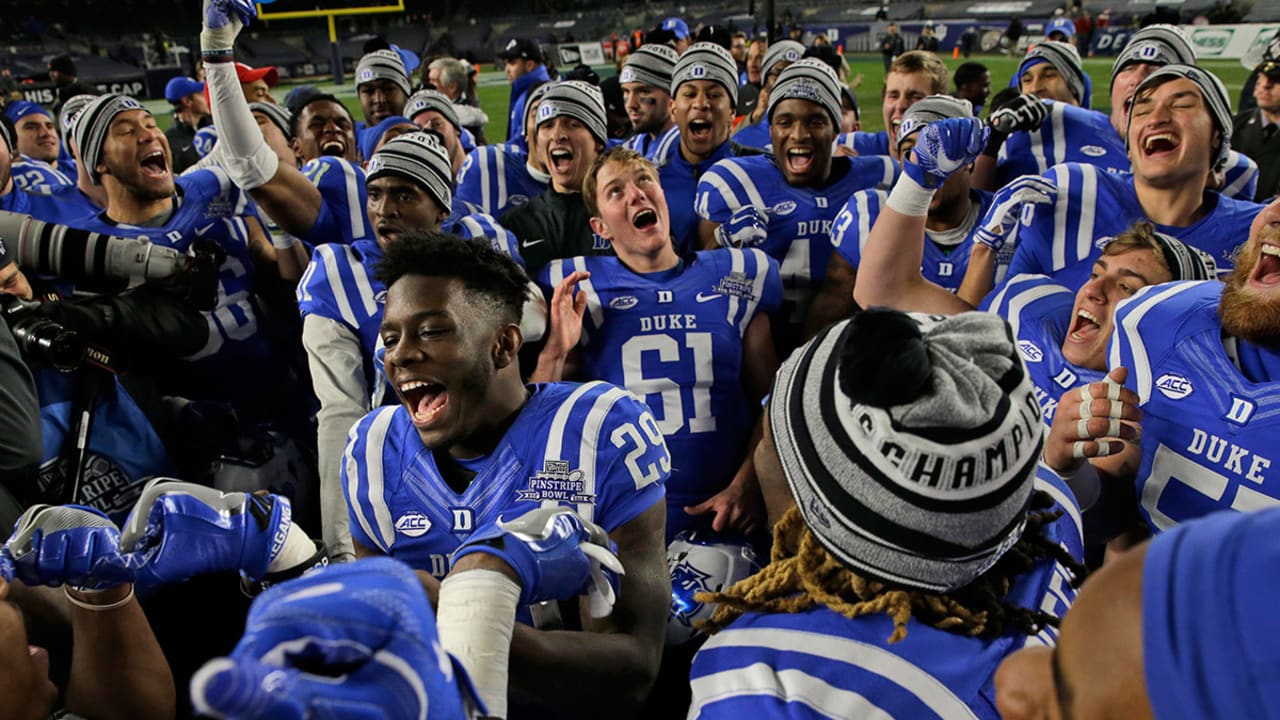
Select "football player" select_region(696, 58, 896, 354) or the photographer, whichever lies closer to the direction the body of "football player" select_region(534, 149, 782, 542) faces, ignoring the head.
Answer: the photographer

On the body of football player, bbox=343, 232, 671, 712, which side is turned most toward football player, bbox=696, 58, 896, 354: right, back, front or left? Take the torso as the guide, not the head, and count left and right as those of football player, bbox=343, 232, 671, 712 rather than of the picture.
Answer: back

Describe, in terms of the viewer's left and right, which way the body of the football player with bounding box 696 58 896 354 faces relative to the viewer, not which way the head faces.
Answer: facing the viewer

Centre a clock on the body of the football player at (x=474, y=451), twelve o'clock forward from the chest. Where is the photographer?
The photographer is roughly at 3 o'clock from the football player.

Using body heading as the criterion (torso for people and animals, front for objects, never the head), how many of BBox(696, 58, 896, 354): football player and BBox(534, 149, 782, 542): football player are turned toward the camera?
2

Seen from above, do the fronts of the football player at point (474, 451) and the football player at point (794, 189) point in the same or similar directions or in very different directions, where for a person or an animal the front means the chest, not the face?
same or similar directions

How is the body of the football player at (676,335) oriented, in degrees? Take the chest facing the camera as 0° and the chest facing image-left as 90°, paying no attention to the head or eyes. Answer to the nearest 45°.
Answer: approximately 0°

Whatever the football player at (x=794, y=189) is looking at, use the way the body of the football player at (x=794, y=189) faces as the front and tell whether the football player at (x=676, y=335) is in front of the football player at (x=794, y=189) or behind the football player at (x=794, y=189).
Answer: in front

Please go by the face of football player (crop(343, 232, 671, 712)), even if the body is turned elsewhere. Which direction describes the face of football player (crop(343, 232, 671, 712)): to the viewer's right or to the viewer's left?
to the viewer's left

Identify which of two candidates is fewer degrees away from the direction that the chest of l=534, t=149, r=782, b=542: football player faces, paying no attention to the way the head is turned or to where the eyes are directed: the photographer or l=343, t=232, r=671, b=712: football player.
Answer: the football player

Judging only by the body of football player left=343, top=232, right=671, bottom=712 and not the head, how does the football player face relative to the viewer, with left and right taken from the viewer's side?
facing the viewer and to the left of the viewer
